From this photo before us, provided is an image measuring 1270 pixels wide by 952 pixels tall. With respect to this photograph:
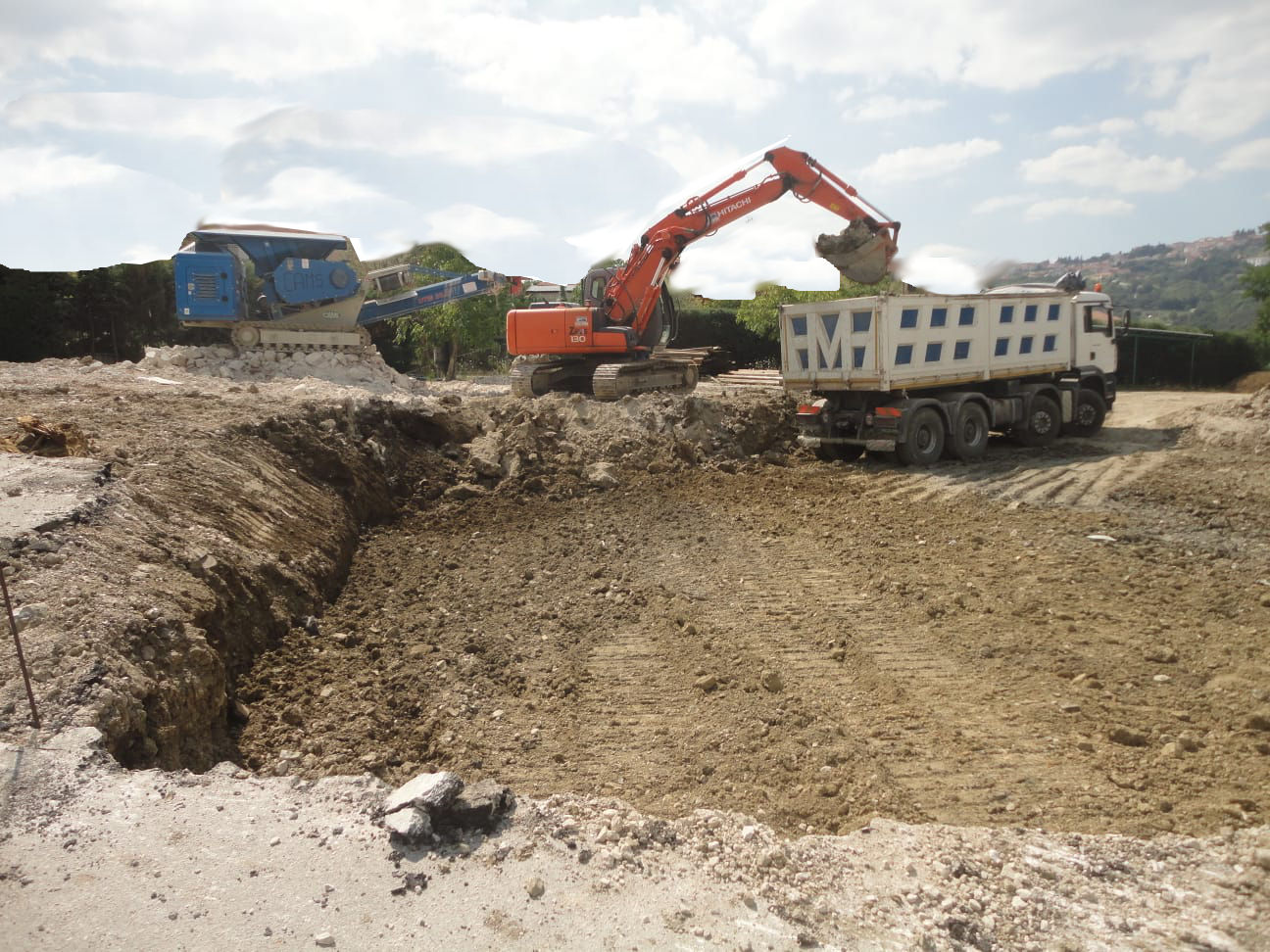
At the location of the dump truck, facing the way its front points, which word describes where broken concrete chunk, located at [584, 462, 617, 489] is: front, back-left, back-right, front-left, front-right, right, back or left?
back

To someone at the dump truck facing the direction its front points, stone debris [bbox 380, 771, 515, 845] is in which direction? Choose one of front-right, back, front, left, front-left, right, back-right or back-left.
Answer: back-right

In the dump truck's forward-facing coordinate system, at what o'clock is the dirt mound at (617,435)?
The dirt mound is roughly at 7 o'clock from the dump truck.

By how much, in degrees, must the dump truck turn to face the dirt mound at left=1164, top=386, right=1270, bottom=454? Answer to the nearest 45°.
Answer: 0° — it already faces it

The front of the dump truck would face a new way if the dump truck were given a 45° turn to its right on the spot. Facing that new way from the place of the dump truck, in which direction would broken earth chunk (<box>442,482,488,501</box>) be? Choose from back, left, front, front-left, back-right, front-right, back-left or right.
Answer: back-right

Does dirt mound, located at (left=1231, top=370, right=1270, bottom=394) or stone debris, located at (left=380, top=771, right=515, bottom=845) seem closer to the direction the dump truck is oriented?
the dirt mound

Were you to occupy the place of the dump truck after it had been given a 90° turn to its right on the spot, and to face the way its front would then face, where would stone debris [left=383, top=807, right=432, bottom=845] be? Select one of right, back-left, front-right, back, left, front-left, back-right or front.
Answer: front-right

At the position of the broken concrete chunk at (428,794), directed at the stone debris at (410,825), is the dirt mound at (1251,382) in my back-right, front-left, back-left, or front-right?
back-left

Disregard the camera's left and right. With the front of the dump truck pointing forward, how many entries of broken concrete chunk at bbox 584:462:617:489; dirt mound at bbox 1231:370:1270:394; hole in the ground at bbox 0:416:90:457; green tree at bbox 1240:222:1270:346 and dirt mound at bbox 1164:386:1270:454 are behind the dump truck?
2

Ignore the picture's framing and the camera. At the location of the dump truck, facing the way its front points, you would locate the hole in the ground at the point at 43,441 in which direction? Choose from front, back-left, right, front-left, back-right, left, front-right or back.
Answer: back

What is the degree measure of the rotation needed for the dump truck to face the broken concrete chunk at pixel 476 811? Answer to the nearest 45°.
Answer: approximately 135° to its right

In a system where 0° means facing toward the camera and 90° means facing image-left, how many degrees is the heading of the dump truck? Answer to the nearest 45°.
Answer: approximately 225°

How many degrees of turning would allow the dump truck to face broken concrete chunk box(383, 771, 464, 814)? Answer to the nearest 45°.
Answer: approximately 135° to its right
